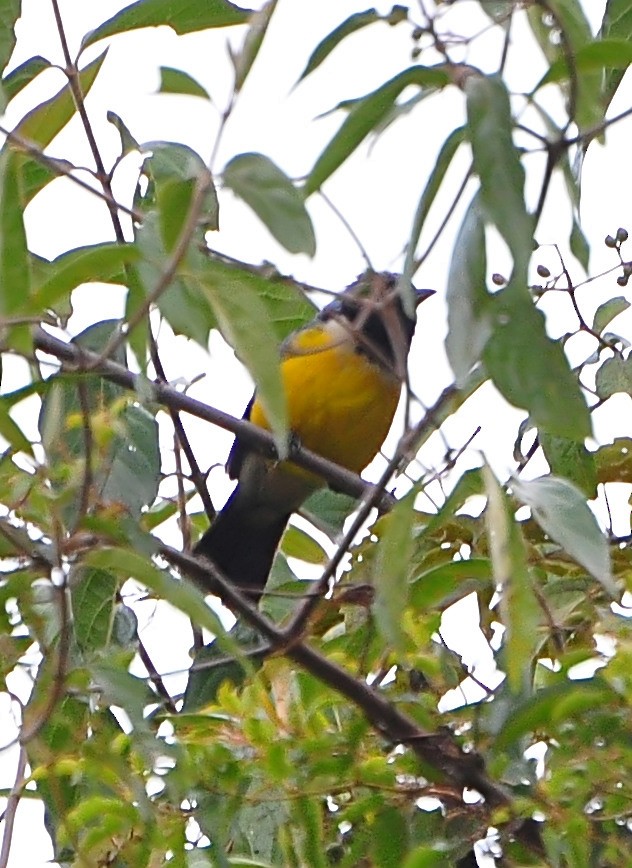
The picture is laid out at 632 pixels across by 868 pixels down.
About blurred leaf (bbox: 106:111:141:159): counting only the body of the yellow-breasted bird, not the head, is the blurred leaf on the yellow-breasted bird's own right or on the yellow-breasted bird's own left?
on the yellow-breasted bird's own right

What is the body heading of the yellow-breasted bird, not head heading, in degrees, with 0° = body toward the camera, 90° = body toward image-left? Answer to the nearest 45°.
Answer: approximately 315°

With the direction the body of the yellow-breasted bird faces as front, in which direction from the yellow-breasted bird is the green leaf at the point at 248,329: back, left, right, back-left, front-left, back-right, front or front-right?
front-right

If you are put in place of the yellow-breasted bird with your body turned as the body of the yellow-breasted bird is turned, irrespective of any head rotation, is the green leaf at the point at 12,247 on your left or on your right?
on your right

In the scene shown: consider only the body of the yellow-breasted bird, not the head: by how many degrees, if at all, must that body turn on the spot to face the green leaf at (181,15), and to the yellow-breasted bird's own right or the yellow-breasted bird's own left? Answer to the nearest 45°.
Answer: approximately 45° to the yellow-breasted bird's own right
